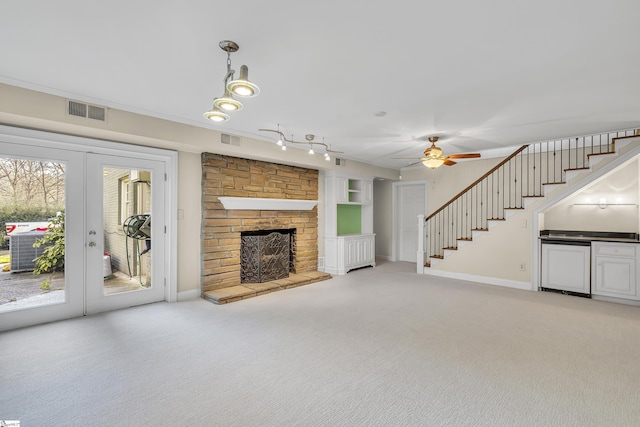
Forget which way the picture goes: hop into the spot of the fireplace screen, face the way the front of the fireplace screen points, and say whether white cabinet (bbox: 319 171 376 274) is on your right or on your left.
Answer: on your left

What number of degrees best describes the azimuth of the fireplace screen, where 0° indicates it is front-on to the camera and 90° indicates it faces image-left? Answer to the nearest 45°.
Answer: approximately 315°

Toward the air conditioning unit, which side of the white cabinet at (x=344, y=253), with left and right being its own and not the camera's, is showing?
right

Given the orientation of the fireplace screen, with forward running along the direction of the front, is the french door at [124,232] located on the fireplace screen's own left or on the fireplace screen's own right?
on the fireplace screen's own right

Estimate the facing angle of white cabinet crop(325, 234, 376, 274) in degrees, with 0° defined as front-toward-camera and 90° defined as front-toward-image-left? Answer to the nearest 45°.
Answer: approximately 315°

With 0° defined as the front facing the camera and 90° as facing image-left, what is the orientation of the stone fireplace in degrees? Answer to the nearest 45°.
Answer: approximately 315°

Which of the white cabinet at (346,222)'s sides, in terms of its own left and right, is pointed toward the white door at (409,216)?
left

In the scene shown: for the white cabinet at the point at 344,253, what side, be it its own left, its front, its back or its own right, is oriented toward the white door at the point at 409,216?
left
